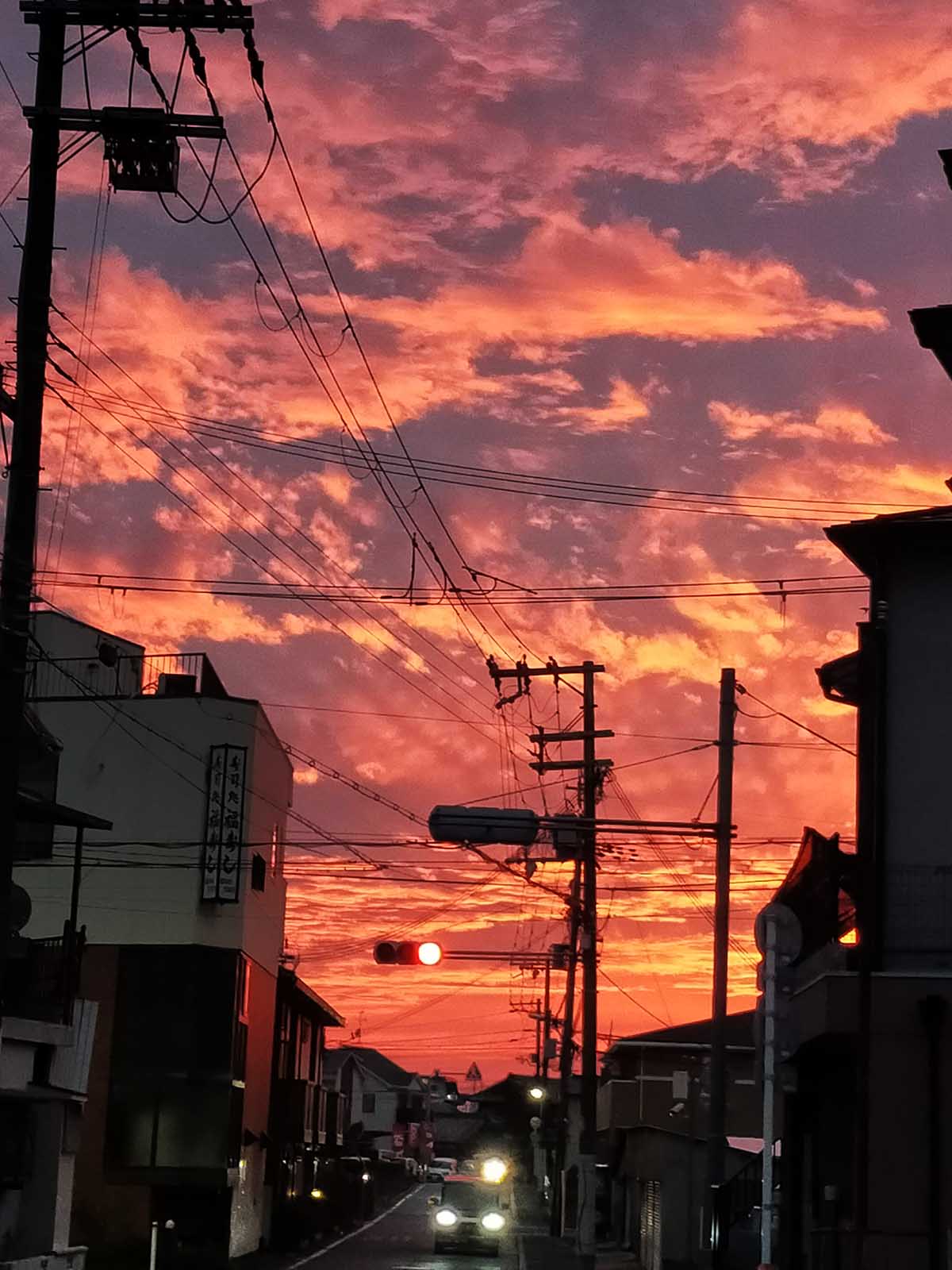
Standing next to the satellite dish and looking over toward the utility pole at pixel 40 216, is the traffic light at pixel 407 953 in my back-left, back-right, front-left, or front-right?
back-left

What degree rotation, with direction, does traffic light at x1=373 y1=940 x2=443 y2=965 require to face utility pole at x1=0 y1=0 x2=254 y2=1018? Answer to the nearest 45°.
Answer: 0° — it already faces it

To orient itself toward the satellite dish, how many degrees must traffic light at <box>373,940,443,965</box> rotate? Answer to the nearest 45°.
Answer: approximately 45° to its right

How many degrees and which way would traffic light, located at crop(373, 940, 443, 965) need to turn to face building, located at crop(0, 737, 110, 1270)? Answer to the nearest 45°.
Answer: approximately 45° to its right

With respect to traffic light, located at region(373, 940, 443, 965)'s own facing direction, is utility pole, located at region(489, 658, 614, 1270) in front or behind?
behind

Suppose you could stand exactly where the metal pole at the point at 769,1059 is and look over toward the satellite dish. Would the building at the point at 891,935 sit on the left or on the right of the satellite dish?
right

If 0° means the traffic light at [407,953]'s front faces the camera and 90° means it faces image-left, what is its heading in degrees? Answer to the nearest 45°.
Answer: approximately 0°

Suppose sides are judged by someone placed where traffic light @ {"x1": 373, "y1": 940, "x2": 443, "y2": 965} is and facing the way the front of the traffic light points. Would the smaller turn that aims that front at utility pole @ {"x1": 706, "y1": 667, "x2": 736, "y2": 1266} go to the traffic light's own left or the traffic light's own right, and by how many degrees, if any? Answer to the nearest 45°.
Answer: approximately 45° to the traffic light's own left

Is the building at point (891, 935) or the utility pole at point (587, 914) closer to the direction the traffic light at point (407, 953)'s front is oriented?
the building
